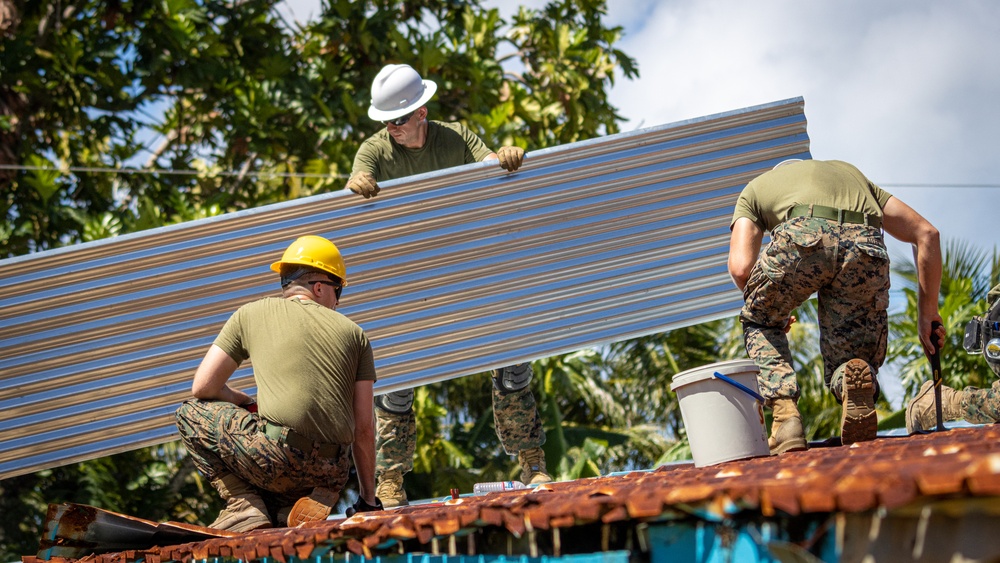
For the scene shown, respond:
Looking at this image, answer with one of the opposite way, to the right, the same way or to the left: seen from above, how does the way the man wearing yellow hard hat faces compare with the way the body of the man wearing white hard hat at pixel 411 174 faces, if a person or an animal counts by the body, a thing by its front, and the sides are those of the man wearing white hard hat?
the opposite way

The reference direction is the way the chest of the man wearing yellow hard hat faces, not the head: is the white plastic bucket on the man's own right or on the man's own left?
on the man's own right

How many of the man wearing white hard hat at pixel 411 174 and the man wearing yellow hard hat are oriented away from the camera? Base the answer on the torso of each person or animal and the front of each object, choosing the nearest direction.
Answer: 1

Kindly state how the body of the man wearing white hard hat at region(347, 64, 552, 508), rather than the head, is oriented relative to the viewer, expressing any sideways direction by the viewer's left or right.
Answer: facing the viewer

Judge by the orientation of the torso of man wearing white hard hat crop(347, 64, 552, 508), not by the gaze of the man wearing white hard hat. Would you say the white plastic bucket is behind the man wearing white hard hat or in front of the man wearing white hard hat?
in front

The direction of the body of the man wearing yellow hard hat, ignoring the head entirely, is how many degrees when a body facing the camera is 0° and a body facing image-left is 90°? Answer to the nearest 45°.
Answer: approximately 180°

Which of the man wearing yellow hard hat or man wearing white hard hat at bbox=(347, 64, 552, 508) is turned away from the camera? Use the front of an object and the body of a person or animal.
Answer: the man wearing yellow hard hat

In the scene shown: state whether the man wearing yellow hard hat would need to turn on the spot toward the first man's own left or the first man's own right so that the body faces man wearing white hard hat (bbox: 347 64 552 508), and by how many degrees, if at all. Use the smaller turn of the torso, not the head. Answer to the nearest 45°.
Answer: approximately 45° to the first man's own right

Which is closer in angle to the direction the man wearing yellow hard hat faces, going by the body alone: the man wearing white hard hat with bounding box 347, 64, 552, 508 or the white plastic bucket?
the man wearing white hard hat
